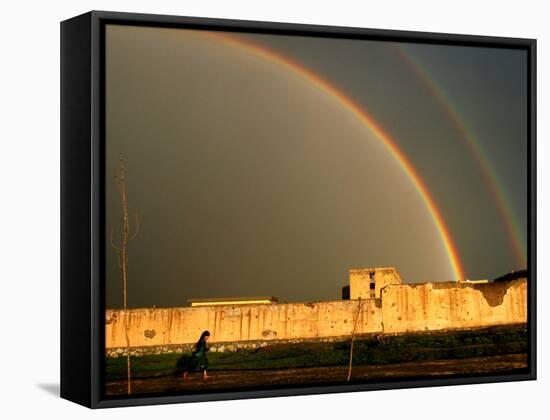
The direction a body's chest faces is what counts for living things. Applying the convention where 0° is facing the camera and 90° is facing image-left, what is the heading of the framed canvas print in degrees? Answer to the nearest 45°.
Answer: approximately 315°
